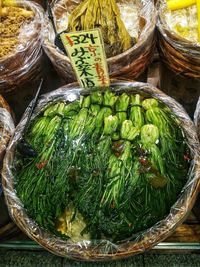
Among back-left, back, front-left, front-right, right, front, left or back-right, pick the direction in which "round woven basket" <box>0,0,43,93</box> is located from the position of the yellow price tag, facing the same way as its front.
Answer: back-right

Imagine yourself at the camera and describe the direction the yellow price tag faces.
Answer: facing the viewer

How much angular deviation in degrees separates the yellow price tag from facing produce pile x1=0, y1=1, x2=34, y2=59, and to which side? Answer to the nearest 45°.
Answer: approximately 135° to its right

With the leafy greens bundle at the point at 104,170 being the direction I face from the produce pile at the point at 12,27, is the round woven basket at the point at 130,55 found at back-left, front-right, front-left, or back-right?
front-left

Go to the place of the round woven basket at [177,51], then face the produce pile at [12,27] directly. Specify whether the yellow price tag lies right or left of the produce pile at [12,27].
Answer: left

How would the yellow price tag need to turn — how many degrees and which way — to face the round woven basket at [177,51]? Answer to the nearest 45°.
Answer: approximately 135° to its left

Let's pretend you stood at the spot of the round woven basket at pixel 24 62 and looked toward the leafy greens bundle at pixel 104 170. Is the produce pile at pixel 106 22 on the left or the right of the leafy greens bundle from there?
left
